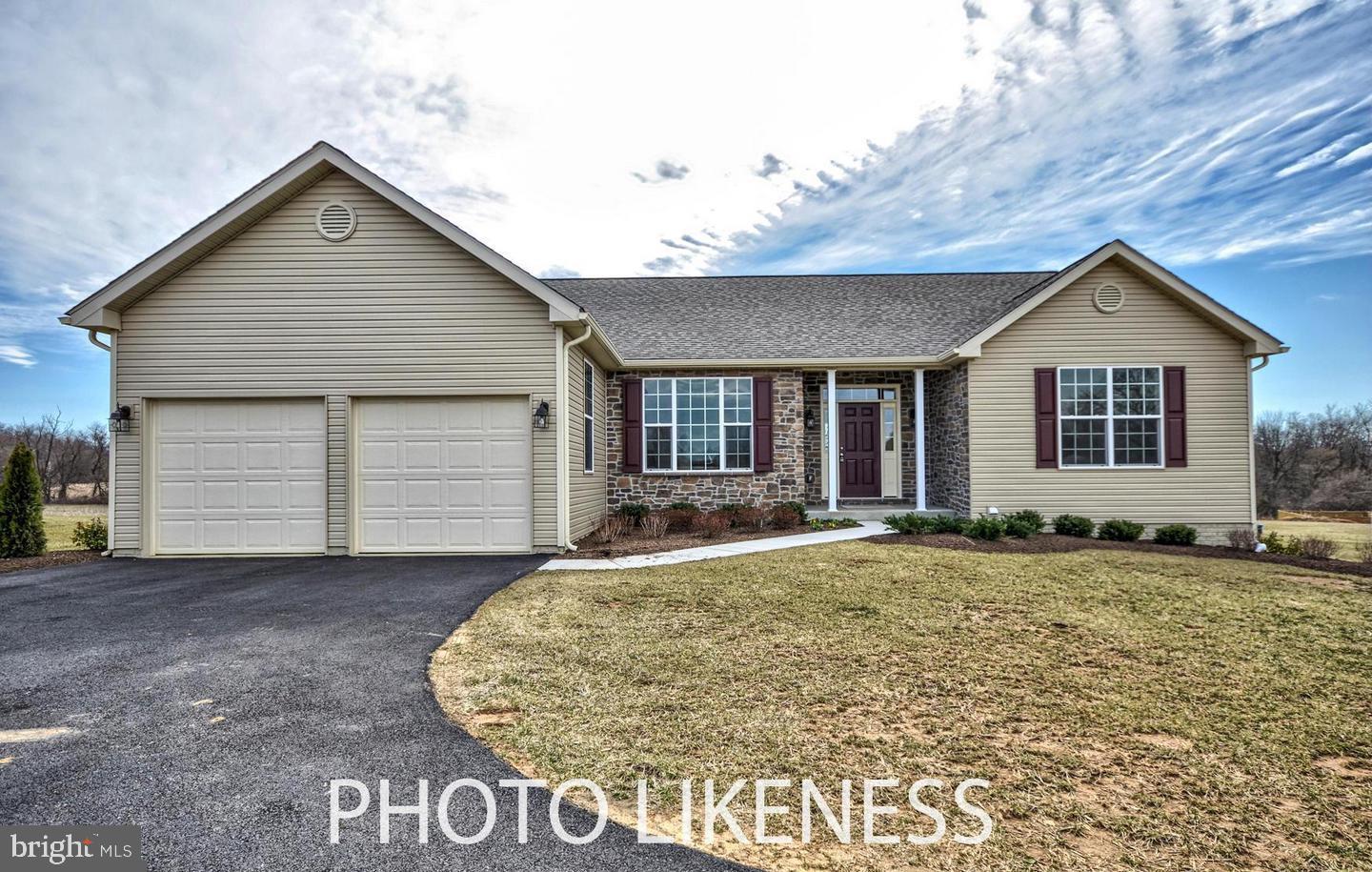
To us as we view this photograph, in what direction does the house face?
facing the viewer

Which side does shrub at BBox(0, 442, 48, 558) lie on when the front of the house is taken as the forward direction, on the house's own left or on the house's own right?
on the house's own right

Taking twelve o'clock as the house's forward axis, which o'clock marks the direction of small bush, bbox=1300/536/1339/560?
The small bush is roughly at 9 o'clock from the house.

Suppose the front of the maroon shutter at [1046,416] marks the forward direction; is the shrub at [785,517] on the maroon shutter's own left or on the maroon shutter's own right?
on the maroon shutter's own right

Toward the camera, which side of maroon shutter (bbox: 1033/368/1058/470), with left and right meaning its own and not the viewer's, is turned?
front
